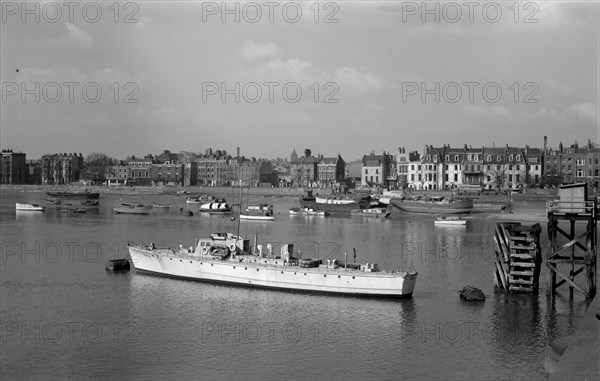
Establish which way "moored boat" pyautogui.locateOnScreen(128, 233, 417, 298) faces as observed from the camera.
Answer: facing away from the viewer and to the left of the viewer

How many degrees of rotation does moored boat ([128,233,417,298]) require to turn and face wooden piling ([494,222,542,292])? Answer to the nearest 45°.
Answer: approximately 135° to its right

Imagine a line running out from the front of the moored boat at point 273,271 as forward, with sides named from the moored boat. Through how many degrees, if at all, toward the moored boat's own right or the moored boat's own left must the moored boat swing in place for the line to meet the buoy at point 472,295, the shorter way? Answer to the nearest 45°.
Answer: approximately 135° to the moored boat's own right

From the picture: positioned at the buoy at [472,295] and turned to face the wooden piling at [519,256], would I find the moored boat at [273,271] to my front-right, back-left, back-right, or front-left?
back-left

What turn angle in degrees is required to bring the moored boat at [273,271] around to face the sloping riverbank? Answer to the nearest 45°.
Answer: approximately 135° to its left

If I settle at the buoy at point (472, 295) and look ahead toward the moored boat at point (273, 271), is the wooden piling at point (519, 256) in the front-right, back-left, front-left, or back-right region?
back-right
